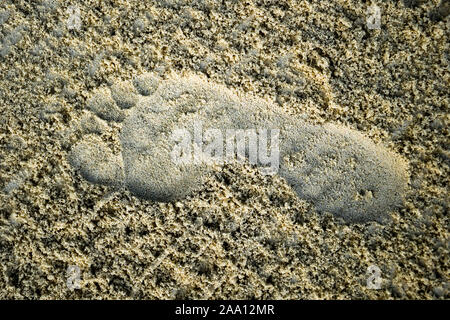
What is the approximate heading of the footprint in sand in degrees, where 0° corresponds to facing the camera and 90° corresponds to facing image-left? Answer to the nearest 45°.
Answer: approximately 90°
